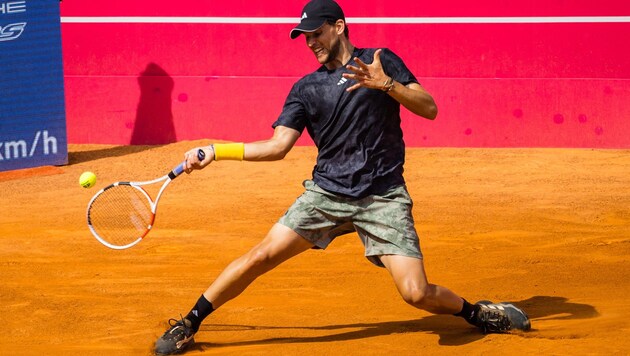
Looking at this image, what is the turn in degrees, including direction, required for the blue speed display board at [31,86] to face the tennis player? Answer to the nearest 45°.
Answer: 0° — it already faces them

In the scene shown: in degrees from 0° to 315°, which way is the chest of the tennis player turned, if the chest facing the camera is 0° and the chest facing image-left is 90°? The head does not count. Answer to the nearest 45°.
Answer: approximately 0°

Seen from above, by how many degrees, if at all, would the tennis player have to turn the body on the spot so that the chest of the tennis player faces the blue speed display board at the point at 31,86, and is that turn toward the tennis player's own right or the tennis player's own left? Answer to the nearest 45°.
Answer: approximately 135° to the tennis player's own right
